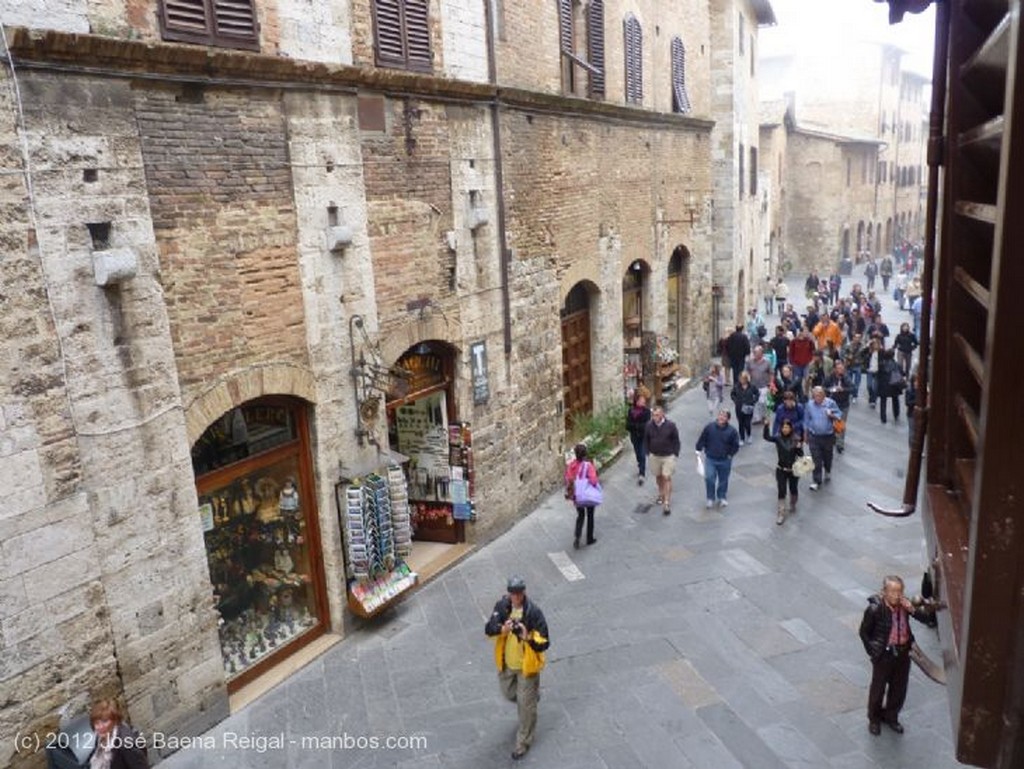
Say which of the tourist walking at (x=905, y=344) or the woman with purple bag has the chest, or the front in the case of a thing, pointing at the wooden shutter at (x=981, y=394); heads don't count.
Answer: the tourist walking

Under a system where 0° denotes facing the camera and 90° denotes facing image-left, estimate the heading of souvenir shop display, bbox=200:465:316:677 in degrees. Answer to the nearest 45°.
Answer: approximately 315°

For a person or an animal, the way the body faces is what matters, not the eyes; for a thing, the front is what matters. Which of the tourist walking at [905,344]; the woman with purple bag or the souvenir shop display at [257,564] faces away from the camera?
the woman with purple bag

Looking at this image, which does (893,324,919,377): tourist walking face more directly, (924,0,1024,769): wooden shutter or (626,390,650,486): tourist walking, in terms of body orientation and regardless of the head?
the wooden shutter

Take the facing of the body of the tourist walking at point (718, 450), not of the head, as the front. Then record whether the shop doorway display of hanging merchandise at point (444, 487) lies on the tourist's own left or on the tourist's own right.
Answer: on the tourist's own right

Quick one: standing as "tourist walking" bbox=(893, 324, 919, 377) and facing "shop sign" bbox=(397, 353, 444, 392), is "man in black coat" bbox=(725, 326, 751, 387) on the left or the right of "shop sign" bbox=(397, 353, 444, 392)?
right

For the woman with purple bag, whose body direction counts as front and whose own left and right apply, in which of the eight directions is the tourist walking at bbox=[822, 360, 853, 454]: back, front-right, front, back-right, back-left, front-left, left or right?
front-right

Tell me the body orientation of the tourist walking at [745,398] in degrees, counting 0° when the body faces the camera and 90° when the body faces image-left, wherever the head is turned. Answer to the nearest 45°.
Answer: approximately 0°

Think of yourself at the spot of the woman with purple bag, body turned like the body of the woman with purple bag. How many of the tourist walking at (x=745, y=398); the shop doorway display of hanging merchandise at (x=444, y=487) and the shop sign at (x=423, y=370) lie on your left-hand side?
2

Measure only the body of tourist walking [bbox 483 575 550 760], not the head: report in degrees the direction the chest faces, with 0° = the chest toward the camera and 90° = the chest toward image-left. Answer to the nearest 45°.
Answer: approximately 0°

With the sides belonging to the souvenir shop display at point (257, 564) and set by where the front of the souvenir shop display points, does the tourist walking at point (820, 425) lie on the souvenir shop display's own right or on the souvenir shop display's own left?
on the souvenir shop display's own left
